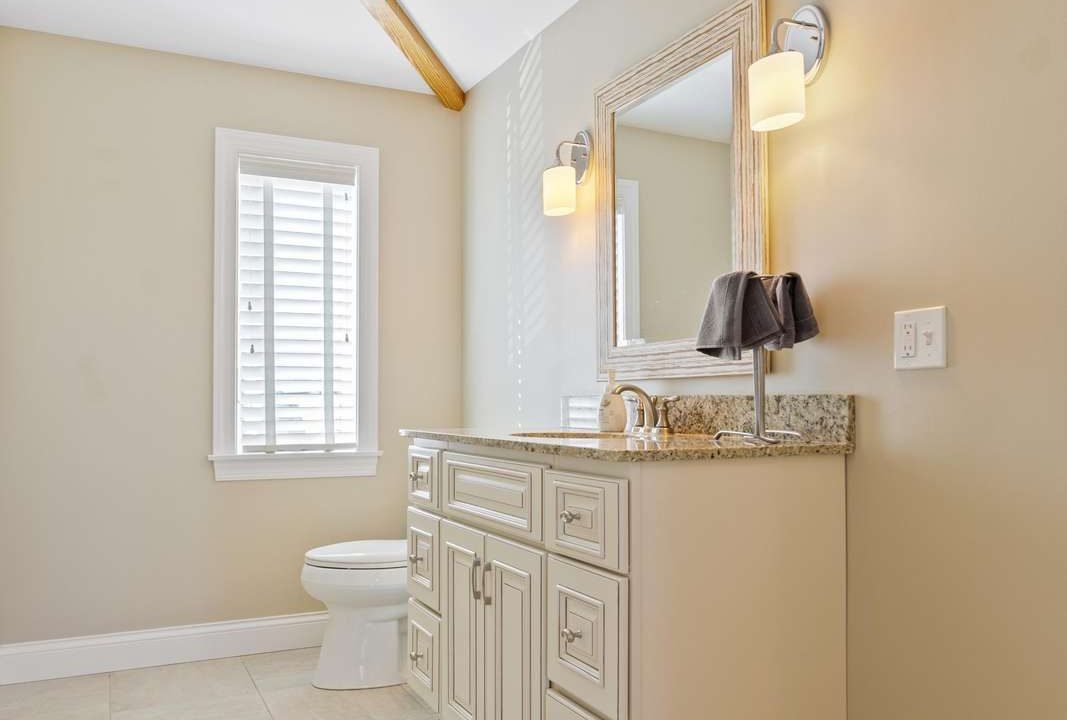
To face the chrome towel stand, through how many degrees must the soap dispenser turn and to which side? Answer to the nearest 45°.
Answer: approximately 90° to its left

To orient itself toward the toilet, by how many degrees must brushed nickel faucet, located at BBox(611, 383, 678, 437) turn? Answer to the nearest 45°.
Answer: approximately 90° to its right

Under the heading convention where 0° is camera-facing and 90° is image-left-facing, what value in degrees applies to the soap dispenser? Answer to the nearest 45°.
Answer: approximately 45°

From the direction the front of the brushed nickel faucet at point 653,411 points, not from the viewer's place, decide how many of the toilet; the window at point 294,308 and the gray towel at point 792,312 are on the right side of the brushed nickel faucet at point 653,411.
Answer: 2

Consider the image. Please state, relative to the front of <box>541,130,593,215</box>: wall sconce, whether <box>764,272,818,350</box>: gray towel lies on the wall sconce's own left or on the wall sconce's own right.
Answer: on the wall sconce's own left

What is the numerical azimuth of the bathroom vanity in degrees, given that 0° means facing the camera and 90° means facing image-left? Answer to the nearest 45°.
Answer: approximately 45°

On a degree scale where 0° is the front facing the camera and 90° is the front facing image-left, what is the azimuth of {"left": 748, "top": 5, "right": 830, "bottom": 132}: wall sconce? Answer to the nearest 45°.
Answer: approximately 45°
